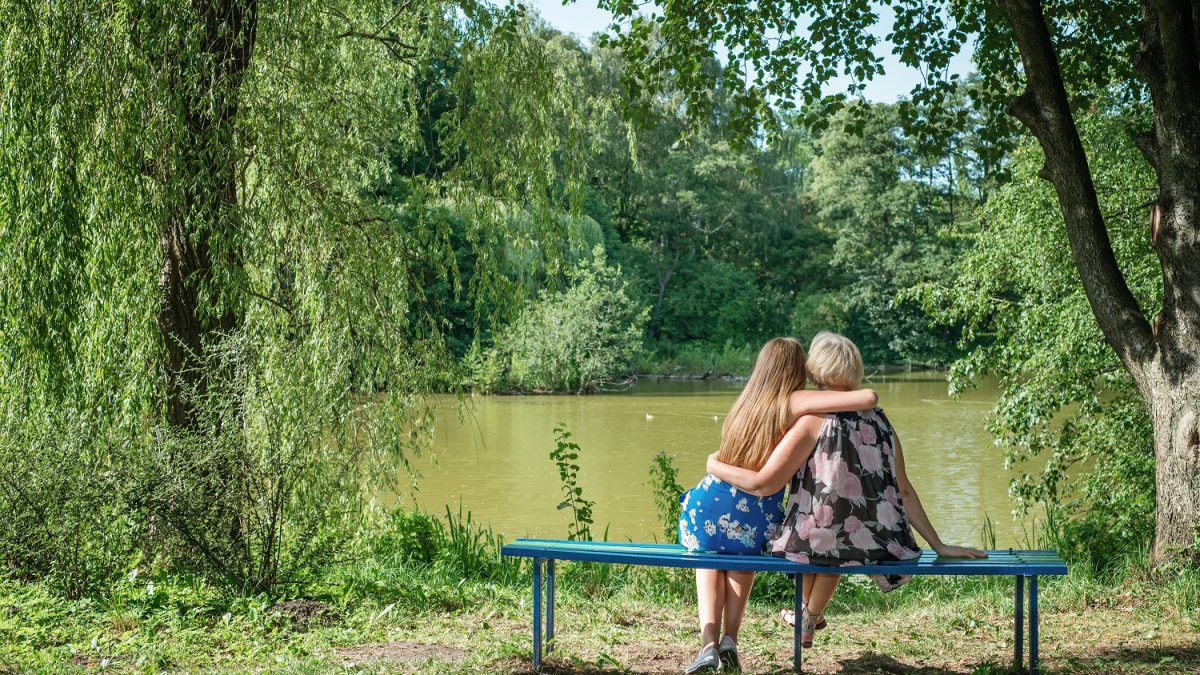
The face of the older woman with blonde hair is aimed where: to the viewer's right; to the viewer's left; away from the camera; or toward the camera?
away from the camera

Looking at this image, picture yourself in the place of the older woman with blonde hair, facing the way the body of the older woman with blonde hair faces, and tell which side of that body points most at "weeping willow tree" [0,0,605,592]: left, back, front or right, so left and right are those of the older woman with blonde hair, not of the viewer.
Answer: left

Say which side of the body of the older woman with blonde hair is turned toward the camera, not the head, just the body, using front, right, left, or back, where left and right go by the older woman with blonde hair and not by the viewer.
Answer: back
